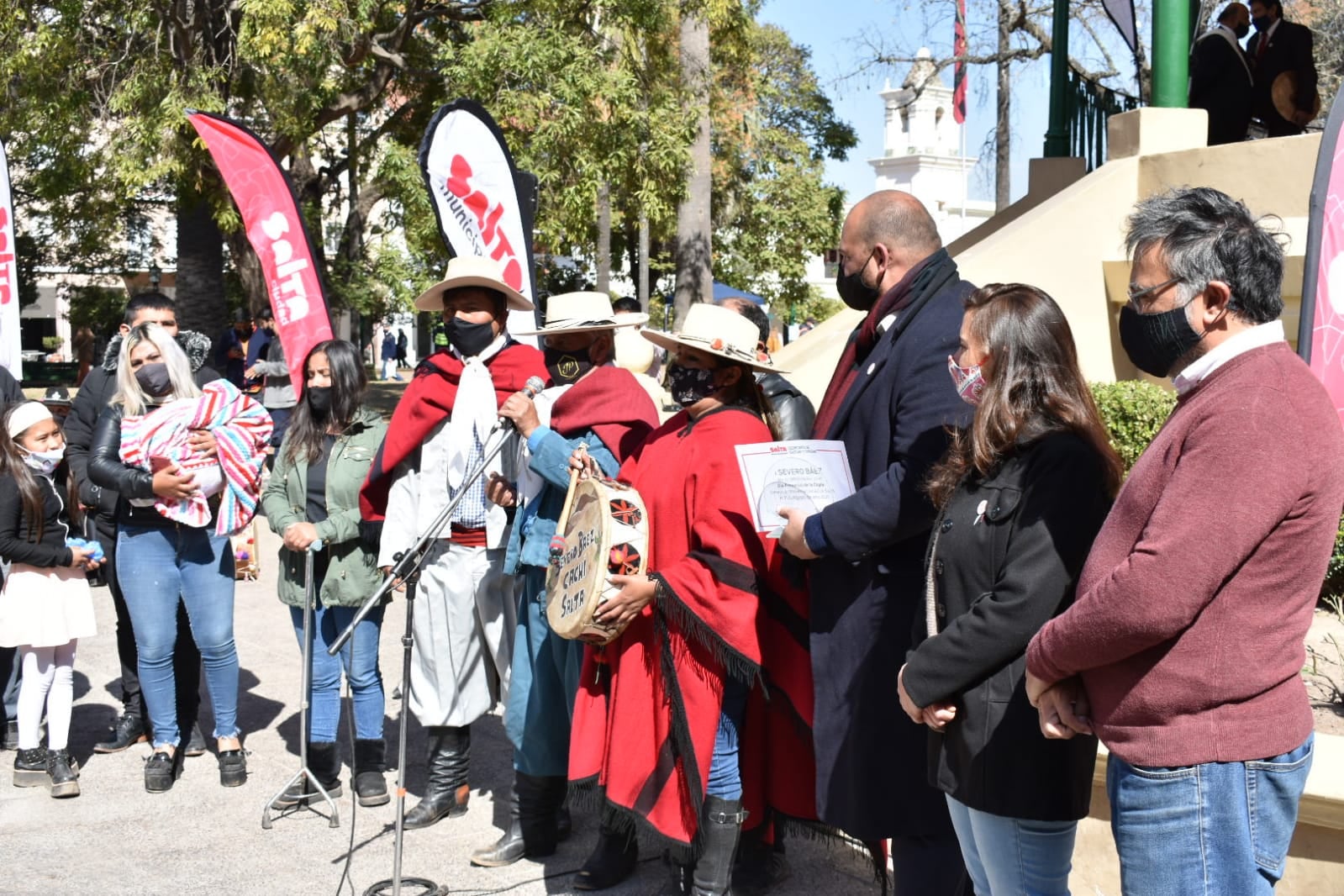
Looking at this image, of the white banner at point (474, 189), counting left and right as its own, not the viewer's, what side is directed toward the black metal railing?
left

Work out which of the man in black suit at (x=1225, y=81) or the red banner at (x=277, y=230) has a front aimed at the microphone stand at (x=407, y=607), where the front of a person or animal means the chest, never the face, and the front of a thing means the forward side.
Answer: the red banner

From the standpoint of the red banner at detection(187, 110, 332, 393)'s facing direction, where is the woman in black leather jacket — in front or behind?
in front

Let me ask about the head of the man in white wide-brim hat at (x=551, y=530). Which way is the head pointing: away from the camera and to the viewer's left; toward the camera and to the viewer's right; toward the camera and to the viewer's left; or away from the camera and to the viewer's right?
toward the camera and to the viewer's left

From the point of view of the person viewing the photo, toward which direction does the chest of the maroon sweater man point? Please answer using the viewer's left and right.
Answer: facing to the left of the viewer

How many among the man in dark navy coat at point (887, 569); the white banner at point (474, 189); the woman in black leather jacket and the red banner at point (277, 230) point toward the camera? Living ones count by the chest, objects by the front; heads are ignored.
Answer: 3

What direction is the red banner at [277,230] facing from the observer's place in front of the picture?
facing the viewer

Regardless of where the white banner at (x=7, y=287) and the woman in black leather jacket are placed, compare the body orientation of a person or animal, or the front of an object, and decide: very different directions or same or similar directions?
same or similar directions

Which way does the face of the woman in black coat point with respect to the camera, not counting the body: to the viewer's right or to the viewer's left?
to the viewer's left

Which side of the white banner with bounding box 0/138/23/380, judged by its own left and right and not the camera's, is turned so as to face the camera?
front
